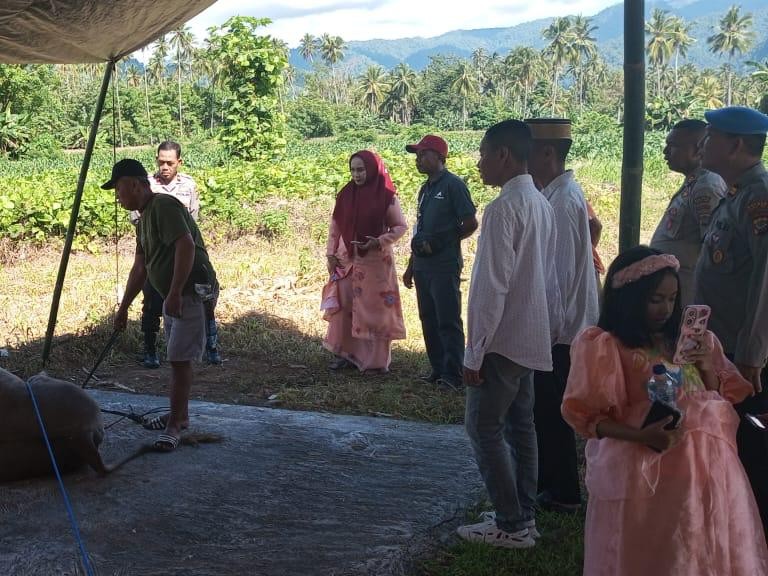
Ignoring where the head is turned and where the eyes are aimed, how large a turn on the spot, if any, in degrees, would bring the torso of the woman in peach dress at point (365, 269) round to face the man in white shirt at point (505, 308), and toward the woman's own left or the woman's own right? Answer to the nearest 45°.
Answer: approximately 45° to the woman's own left

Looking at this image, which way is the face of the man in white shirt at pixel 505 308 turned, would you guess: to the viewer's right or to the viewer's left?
to the viewer's left

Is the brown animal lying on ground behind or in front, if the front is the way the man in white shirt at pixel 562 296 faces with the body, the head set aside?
in front

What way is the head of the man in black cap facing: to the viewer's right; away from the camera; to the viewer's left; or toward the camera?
to the viewer's left

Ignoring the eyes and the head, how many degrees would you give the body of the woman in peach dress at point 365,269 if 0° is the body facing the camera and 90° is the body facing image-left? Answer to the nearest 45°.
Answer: approximately 45°

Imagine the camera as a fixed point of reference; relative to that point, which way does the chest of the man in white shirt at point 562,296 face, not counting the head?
to the viewer's left

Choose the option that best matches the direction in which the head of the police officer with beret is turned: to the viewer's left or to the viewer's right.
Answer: to the viewer's left

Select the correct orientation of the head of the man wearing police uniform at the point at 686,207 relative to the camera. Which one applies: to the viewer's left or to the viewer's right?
to the viewer's left
